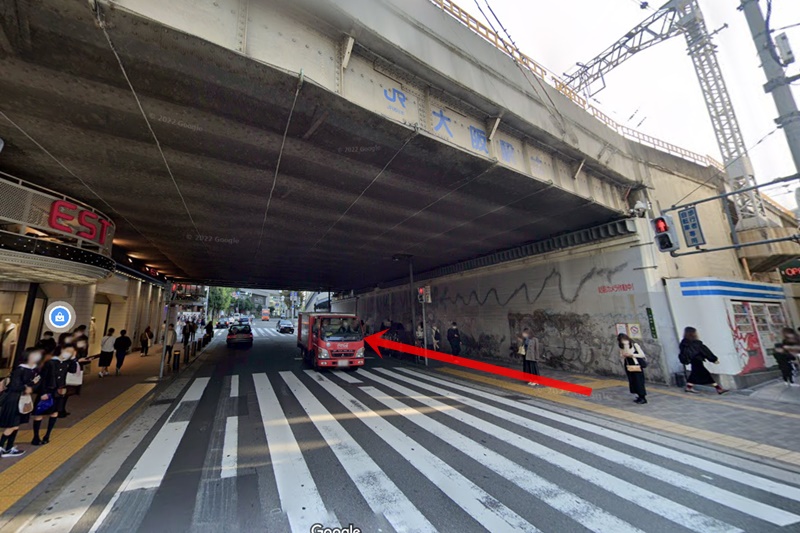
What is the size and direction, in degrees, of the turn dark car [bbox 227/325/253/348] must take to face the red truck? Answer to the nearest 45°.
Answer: approximately 180°

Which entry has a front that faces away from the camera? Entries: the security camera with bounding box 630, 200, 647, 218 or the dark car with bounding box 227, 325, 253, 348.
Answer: the dark car

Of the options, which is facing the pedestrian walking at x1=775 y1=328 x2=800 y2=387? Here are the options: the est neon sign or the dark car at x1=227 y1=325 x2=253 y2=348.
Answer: the est neon sign

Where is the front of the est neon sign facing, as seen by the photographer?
facing the viewer and to the right of the viewer

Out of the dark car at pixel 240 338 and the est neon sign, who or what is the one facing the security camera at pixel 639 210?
the est neon sign

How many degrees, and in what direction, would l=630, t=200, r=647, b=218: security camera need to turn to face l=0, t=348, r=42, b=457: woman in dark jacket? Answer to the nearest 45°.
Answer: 0° — it already faces them

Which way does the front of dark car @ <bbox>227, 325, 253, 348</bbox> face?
away from the camera
